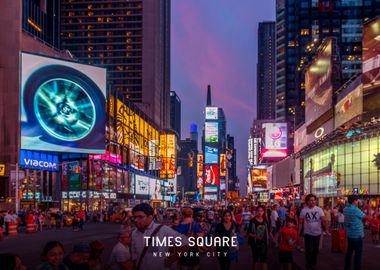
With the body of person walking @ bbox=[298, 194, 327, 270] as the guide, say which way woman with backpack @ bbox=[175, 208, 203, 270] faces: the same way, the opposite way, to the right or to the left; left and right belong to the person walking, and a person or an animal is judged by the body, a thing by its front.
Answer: the opposite way

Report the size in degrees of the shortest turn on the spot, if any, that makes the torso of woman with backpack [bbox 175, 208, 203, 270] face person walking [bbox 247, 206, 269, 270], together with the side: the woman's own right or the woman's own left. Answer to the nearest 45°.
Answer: approximately 45° to the woman's own right

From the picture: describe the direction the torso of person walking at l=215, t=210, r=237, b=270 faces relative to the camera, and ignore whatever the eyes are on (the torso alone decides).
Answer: toward the camera

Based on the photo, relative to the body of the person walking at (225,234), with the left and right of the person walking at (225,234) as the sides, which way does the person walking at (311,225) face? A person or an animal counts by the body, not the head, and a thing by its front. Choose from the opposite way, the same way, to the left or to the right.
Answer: the same way

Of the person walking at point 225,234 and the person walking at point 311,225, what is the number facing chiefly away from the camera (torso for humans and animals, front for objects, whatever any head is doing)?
0

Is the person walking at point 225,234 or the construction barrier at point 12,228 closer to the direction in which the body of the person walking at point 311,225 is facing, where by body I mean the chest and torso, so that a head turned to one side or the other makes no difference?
the person walking

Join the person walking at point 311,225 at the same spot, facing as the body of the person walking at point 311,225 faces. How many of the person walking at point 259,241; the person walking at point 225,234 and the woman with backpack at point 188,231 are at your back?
0

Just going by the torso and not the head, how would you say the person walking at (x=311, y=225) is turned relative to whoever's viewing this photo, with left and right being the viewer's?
facing the viewer
